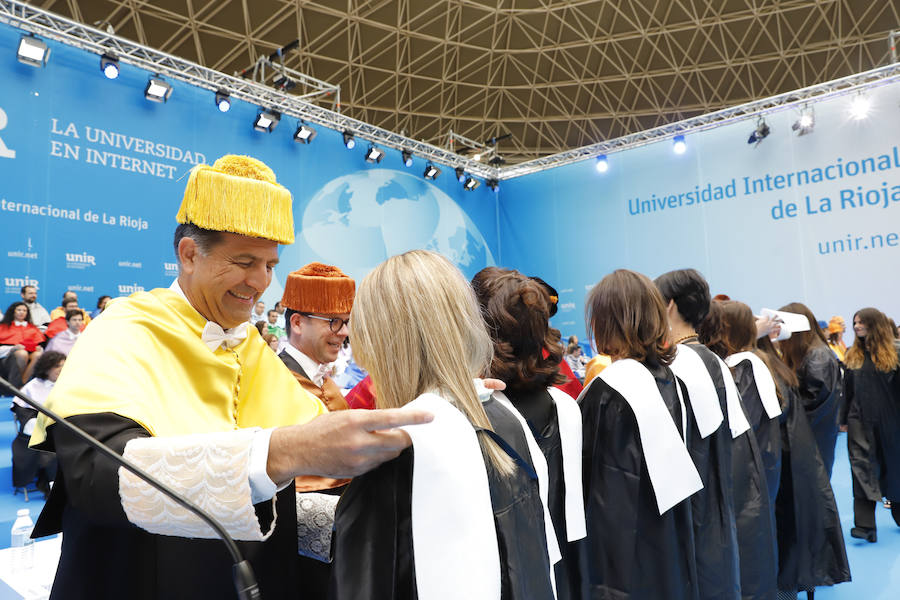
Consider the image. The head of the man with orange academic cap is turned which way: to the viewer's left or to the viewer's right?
to the viewer's right

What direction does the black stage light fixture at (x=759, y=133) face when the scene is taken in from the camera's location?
facing the viewer and to the left of the viewer

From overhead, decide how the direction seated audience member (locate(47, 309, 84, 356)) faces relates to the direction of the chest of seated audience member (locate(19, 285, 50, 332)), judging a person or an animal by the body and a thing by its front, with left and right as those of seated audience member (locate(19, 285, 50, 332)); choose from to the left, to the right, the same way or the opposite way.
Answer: the same way

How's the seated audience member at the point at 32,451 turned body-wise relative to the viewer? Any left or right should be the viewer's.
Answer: facing to the right of the viewer

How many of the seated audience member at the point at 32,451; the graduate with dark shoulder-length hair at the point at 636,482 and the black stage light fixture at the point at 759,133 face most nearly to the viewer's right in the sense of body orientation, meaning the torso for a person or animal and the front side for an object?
1

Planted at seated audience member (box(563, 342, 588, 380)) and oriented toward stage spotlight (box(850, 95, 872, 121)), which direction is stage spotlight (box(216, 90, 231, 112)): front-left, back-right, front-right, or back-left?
back-right

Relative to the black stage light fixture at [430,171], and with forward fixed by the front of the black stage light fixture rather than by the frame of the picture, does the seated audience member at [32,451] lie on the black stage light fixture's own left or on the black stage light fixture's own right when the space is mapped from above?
on the black stage light fixture's own right

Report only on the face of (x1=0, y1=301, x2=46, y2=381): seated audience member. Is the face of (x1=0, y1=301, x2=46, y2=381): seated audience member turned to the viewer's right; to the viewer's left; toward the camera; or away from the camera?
toward the camera

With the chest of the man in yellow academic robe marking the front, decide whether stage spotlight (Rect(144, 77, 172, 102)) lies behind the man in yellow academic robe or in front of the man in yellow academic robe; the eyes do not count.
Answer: behind

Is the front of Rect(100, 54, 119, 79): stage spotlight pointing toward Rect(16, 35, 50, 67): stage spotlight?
no

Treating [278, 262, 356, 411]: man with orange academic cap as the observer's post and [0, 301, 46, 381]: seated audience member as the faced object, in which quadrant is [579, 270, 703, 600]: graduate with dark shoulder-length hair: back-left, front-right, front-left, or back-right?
back-right

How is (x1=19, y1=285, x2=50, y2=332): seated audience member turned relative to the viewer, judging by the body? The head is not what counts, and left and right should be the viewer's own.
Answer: facing the viewer and to the right of the viewer

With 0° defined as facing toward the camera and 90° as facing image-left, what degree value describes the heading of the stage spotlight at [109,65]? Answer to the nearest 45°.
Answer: approximately 315°

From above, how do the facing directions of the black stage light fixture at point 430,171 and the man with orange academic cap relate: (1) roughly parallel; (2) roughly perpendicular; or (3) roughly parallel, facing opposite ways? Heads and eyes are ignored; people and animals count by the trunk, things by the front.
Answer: roughly parallel

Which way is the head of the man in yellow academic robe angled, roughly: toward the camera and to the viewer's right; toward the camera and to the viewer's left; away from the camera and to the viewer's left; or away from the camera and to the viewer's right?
toward the camera and to the viewer's right
